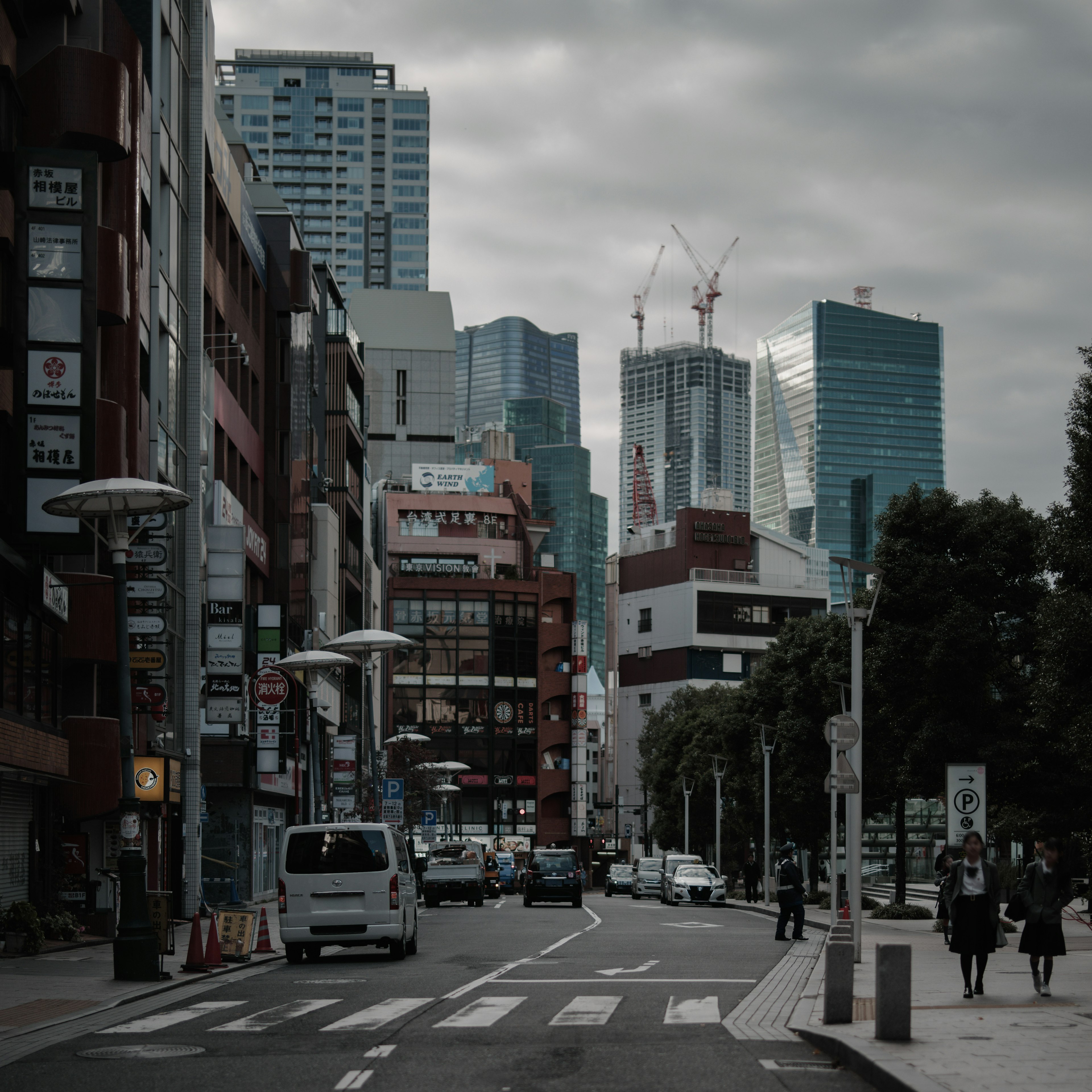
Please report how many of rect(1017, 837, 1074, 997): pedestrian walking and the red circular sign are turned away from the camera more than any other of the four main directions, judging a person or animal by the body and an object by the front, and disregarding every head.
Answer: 0

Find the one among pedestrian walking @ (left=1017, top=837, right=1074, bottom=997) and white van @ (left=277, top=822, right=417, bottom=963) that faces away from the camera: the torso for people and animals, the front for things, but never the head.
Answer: the white van

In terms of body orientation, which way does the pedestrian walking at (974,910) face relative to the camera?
toward the camera

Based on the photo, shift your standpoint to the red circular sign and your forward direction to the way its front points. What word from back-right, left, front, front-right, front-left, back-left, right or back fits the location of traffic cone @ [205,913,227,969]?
front

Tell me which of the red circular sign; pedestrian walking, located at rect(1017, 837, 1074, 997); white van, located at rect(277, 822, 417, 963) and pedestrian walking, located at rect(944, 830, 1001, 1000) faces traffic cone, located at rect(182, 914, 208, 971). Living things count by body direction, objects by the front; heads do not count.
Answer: the red circular sign

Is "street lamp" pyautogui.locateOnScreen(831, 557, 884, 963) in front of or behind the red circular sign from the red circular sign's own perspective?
in front

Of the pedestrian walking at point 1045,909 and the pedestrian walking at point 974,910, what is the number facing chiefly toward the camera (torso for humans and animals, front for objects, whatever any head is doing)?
2

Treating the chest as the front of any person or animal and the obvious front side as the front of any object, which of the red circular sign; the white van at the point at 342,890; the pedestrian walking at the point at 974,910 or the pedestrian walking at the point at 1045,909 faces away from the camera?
the white van

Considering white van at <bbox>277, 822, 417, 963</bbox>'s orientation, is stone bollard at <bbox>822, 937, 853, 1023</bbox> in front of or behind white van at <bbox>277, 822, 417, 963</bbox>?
behind

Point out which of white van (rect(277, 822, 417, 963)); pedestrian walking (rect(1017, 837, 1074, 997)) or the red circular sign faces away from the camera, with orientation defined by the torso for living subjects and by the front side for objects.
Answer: the white van

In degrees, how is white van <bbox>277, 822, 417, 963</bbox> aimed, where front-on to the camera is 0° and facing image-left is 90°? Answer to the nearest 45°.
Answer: approximately 180°

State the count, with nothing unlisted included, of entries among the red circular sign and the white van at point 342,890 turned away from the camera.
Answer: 1

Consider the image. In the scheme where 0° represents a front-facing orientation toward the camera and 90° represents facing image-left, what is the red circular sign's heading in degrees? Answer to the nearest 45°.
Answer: approximately 0°
